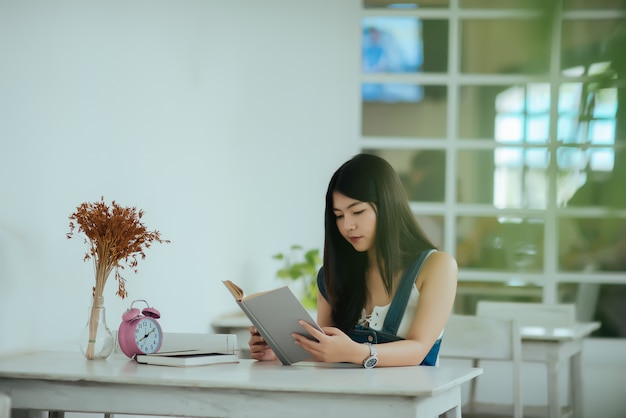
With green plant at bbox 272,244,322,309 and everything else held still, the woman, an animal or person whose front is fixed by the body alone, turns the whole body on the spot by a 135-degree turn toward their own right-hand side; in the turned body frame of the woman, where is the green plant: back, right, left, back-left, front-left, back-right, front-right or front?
front

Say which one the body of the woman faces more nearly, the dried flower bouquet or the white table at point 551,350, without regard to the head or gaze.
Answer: the dried flower bouquet

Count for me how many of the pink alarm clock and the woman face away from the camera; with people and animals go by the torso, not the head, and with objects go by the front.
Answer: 0

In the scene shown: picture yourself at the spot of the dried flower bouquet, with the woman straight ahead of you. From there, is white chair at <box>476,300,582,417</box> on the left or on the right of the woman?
left

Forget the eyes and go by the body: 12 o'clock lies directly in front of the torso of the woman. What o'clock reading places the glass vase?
The glass vase is roughly at 1 o'clock from the woman.

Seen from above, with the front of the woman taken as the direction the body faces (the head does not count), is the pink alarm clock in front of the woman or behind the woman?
in front

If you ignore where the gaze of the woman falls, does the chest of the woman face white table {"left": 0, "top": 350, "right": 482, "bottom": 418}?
yes

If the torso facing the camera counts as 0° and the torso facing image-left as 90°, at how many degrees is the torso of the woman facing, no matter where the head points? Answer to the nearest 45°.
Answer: approximately 45°

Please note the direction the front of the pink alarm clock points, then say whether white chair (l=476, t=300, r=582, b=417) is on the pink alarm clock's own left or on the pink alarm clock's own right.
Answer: on the pink alarm clock's own left

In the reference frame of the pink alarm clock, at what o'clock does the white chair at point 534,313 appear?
The white chair is roughly at 9 o'clock from the pink alarm clock.

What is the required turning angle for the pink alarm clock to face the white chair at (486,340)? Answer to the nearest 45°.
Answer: approximately 90° to its left

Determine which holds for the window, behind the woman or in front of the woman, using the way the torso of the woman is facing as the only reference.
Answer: behind

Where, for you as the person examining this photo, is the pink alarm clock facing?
facing the viewer and to the right of the viewer
